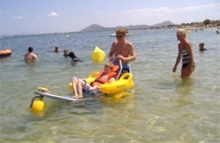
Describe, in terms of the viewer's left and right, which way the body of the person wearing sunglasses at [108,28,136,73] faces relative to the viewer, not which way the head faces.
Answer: facing the viewer and to the left of the viewer

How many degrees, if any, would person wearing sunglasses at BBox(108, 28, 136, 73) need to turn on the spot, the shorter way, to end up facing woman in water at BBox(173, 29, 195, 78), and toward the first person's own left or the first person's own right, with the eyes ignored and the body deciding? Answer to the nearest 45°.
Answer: approximately 135° to the first person's own left
